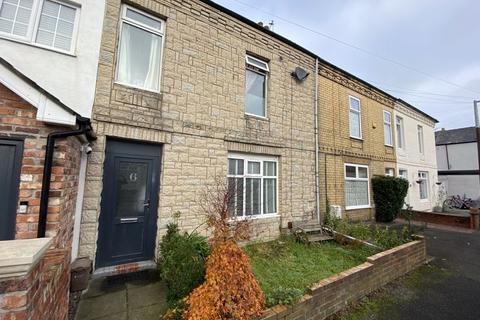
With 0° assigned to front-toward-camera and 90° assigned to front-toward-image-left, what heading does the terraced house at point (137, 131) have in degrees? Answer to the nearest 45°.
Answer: approximately 315°

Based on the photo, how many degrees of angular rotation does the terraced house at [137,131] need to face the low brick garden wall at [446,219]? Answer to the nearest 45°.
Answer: approximately 45° to its left

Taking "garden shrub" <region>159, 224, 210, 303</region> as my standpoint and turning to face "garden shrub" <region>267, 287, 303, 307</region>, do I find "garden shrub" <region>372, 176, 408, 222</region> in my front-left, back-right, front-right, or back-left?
front-left

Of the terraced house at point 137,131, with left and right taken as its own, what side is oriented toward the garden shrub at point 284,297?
front

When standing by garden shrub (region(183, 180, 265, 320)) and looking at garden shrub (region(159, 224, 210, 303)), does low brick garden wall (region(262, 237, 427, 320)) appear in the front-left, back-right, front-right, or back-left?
back-right

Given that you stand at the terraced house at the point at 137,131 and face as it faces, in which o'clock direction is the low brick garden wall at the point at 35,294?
The low brick garden wall is roughly at 1 o'clock from the terraced house.

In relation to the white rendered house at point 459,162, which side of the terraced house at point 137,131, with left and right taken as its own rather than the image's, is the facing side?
left

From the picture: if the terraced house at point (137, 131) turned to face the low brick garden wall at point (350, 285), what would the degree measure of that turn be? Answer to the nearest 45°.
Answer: approximately 45° to its left
